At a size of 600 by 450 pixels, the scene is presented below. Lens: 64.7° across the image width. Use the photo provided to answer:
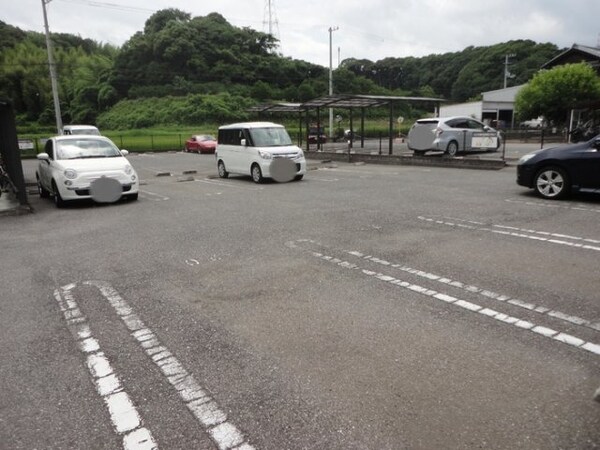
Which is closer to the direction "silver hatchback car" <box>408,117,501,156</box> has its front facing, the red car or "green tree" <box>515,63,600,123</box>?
the green tree

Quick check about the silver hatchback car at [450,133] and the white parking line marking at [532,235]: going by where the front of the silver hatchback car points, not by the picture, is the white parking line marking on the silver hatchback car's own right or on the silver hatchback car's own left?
on the silver hatchback car's own right

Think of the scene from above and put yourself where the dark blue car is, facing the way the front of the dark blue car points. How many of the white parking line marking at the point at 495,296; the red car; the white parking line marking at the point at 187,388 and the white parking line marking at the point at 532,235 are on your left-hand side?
3

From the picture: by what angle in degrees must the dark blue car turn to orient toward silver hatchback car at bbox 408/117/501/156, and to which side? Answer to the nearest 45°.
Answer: approximately 45° to its right

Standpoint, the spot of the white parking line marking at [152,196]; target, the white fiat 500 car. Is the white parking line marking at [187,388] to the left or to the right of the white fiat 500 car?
left

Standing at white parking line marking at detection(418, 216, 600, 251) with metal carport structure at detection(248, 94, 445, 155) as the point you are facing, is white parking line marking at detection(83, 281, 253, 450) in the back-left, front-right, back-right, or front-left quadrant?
back-left

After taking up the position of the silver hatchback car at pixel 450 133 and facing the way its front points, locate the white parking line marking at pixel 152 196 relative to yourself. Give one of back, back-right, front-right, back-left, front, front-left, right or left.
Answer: back

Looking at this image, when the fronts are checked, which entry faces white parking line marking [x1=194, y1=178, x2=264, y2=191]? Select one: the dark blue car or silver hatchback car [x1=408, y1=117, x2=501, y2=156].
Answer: the dark blue car

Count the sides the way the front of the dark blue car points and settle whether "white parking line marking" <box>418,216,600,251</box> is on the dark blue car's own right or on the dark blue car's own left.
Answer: on the dark blue car's own left

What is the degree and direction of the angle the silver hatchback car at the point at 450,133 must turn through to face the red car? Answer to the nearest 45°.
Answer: approximately 90° to its left

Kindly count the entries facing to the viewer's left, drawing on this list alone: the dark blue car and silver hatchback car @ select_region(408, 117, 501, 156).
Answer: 1

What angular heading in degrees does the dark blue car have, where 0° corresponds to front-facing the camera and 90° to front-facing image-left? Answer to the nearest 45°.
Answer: approximately 90°

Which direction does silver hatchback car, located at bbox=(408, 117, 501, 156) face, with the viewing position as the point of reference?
facing away from the viewer and to the right of the viewer

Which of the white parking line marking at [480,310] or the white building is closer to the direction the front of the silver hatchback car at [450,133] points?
the white building

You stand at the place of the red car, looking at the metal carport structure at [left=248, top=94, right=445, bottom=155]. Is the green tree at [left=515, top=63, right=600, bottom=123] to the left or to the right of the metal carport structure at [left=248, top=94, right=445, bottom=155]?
left
